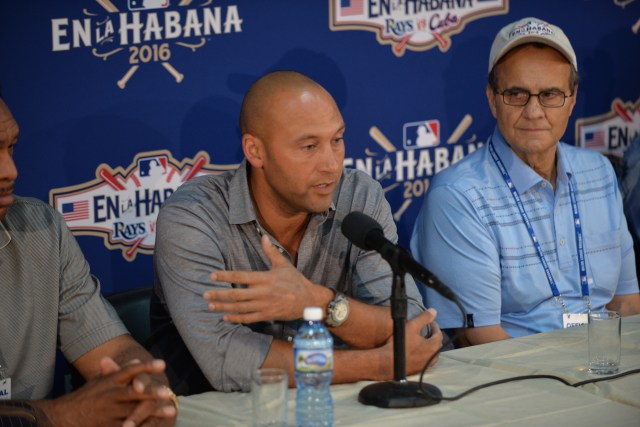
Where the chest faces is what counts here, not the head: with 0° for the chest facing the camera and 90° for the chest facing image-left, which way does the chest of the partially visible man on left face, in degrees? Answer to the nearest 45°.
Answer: approximately 315°

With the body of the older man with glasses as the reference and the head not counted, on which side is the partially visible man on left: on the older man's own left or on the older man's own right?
on the older man's own right

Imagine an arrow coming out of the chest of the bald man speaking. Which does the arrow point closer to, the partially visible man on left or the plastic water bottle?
the plastic water bottle

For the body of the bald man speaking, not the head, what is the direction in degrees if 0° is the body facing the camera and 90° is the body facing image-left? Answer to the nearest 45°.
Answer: approximately 315°

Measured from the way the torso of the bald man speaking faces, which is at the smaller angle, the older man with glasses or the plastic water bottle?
the plastic water bottle

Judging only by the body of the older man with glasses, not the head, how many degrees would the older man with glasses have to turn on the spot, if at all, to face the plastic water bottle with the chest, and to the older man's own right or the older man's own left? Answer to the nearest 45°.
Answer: approximately 45° to the older man's own right
